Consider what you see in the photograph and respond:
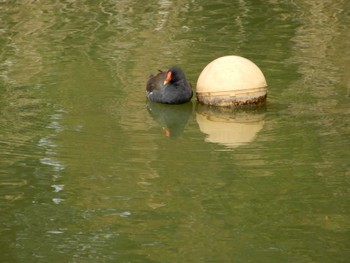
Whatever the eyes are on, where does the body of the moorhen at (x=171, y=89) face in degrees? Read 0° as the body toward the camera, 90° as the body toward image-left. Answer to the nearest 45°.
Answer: approximately 315°
